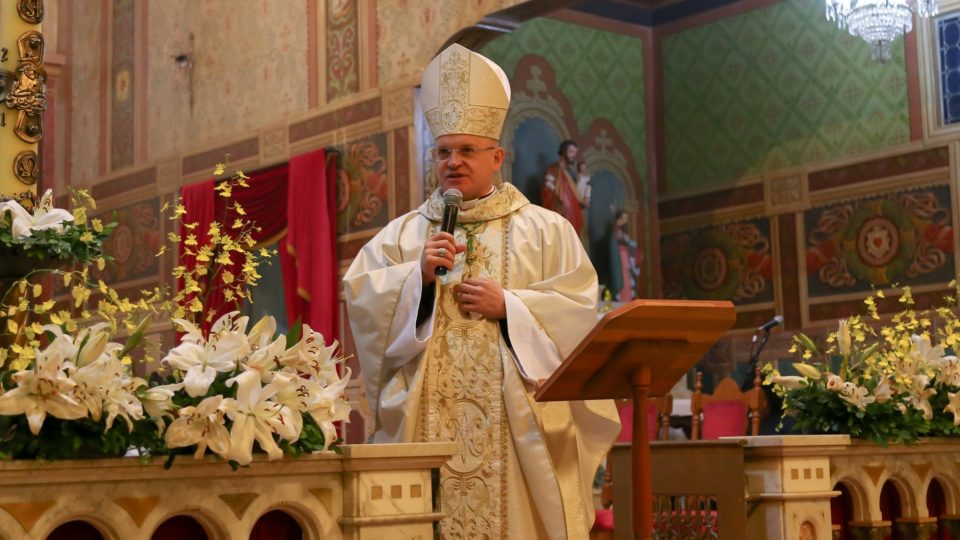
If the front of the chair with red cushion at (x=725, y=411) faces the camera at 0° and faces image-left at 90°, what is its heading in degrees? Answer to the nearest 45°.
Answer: approximately 0°

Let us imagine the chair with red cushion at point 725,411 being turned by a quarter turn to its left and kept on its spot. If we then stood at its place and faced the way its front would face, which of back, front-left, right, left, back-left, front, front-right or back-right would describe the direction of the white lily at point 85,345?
right

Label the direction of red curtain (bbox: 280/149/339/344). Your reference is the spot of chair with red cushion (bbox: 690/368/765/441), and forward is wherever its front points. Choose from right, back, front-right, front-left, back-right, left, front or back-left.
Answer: back-right

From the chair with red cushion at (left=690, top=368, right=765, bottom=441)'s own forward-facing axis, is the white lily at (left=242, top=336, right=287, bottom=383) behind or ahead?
ahead

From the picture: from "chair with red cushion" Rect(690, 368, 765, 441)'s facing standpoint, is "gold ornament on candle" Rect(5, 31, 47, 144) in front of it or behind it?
in front

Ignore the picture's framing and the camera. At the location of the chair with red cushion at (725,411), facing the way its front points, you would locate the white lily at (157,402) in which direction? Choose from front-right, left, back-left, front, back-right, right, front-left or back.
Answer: front

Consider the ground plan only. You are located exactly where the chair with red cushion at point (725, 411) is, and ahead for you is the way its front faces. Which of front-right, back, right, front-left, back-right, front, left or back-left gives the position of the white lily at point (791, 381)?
front

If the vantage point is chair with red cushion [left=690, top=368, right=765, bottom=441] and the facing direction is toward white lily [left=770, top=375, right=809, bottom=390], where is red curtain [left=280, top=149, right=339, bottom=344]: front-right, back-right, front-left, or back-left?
back-right

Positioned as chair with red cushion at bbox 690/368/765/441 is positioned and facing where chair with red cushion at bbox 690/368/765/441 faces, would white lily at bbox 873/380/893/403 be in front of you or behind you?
in front

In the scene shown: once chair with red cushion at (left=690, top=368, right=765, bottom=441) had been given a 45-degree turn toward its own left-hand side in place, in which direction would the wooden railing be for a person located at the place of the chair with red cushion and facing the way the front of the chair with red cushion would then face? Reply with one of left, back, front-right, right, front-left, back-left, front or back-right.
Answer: front-right
